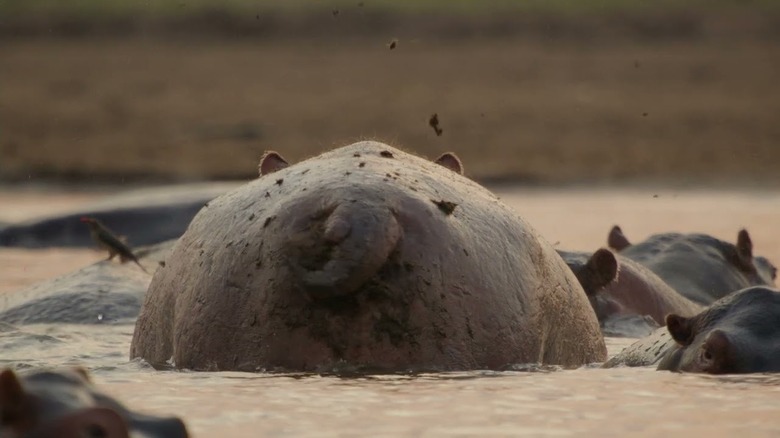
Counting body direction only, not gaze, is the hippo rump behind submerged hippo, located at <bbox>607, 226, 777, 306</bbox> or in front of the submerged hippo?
behind

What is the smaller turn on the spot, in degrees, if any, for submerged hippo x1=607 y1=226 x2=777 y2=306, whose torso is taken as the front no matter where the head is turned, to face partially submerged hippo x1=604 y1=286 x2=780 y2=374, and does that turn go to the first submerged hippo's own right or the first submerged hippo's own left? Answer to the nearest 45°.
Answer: approximately 135° to the first submerged hippo's own right

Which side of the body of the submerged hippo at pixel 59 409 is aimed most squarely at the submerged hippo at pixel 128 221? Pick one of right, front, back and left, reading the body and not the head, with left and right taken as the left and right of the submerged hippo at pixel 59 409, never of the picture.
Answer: left

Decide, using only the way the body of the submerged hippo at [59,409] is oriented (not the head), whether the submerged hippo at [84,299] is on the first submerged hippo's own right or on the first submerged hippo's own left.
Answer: on the first submerged hippo's own left

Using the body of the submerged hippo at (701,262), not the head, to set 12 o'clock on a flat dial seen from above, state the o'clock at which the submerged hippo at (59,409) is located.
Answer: the submerged hippo at (59,409) is roughly at 5 o'clock from the submerged hippo at (701,262).

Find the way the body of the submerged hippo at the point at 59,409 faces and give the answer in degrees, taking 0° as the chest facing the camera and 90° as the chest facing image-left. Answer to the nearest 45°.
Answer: approximately 270°

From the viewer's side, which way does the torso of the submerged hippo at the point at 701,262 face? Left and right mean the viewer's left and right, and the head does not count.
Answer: facing away from the viewer and to the right of the viewer
